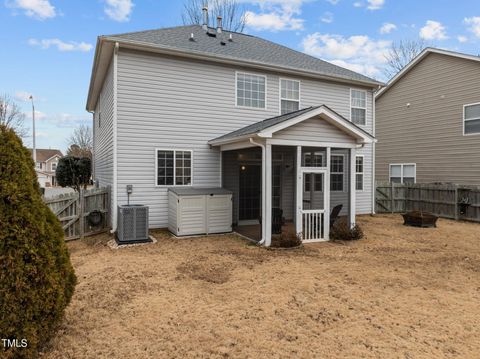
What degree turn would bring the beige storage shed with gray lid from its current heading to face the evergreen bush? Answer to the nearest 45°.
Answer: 0° — it already faces it

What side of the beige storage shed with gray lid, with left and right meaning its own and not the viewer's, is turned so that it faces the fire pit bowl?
left

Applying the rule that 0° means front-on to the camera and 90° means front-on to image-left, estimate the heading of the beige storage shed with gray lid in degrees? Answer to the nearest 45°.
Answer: approximately 0°

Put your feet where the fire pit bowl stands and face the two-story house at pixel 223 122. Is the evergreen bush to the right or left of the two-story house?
left

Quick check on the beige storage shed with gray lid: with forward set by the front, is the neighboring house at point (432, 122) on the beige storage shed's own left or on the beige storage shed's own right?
on the beige storage shed's own left

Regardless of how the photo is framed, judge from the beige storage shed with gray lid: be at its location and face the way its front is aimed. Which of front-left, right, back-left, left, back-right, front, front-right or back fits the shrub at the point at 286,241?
front-left

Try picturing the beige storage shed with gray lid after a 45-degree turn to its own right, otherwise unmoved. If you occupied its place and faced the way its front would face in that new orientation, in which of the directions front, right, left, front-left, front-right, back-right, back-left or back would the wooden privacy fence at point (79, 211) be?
front-right

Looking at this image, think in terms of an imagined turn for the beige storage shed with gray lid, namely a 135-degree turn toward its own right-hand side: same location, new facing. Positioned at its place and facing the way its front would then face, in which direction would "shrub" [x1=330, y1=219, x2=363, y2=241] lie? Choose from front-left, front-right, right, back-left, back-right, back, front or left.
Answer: back-right
